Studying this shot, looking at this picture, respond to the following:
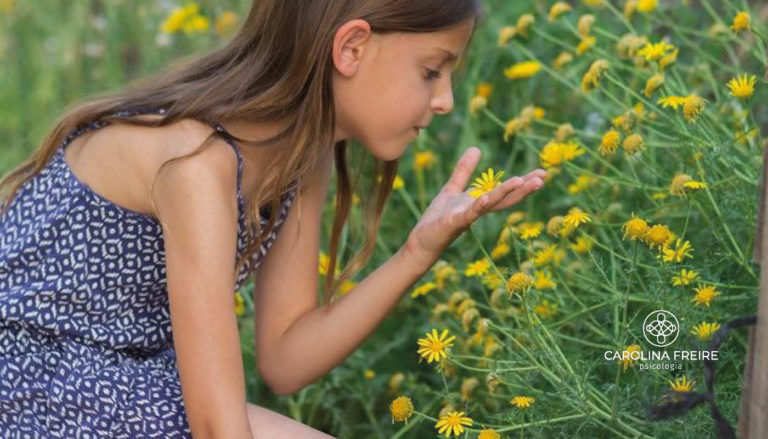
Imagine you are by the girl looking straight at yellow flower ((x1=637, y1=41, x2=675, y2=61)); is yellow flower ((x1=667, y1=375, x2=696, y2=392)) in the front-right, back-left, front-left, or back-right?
front-right

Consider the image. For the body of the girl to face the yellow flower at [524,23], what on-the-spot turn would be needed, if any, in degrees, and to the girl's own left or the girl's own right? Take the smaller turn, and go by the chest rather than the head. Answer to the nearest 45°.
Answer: approximately 45° to the girl's own left

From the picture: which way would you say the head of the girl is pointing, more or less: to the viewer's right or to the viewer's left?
to the viewer's right

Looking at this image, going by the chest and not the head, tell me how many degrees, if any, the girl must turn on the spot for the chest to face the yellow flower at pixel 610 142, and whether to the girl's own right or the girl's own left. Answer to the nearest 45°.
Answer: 0° — they already face it

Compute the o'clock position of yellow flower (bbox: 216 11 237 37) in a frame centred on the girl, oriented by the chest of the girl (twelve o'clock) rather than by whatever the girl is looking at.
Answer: The yellow flower is roughly at 9 o'clock from the girl.

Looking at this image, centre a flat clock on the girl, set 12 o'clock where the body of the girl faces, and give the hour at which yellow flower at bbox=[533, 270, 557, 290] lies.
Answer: The yellow flower is roughly at 12 o'clock from the girl.

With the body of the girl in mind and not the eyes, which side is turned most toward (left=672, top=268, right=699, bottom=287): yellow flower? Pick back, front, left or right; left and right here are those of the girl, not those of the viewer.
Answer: front

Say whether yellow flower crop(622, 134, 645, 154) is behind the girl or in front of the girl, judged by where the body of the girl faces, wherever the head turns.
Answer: in front

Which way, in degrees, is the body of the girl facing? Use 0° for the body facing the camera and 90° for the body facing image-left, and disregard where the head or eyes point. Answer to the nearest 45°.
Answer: approximately 270°

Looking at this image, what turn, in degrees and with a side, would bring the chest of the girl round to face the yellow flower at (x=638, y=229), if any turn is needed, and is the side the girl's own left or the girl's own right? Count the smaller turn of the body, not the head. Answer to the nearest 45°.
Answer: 0° — they already face it

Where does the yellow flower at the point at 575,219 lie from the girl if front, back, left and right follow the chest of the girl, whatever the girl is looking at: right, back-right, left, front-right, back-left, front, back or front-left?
front
